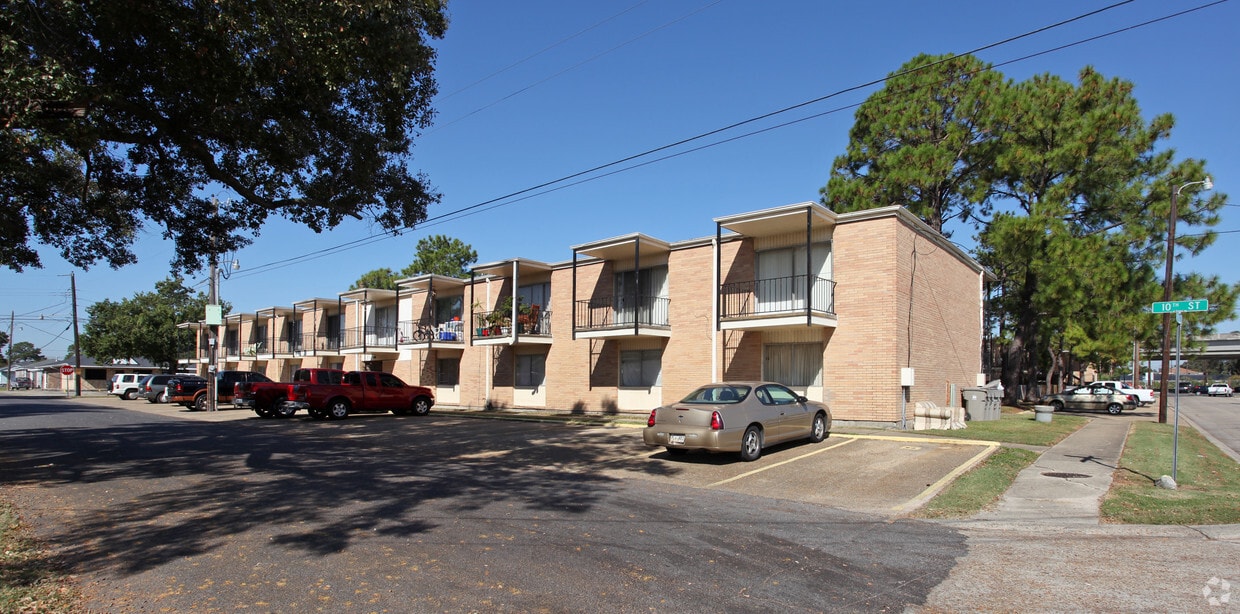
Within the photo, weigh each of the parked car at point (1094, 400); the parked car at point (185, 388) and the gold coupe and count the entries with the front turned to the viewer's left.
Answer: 1

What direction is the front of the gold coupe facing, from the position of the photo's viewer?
facing away from the viewer and to the right of the viewer

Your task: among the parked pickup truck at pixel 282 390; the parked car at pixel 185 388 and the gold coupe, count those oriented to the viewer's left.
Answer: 0

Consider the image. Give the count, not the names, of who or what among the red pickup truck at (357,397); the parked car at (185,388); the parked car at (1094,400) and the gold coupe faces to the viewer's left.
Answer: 1

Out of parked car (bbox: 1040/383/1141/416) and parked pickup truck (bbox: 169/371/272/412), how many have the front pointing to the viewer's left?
1

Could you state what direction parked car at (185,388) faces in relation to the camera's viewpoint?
facing away from the viewer and to the right of the viewer

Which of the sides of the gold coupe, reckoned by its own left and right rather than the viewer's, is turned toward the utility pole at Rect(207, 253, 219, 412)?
left

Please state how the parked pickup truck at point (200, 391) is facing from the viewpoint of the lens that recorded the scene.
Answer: facing away from the viewer and to the right of the viewer

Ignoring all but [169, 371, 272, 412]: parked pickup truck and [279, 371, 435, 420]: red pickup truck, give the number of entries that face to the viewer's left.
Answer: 0

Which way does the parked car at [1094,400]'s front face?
to the viewer's left

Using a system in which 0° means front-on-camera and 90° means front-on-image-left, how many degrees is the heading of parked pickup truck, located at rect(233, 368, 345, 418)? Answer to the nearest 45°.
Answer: approximately 225°

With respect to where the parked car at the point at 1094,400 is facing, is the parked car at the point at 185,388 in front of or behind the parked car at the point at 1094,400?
in front

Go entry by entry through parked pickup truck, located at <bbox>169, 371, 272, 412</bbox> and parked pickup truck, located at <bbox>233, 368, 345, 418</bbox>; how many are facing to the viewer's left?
0
